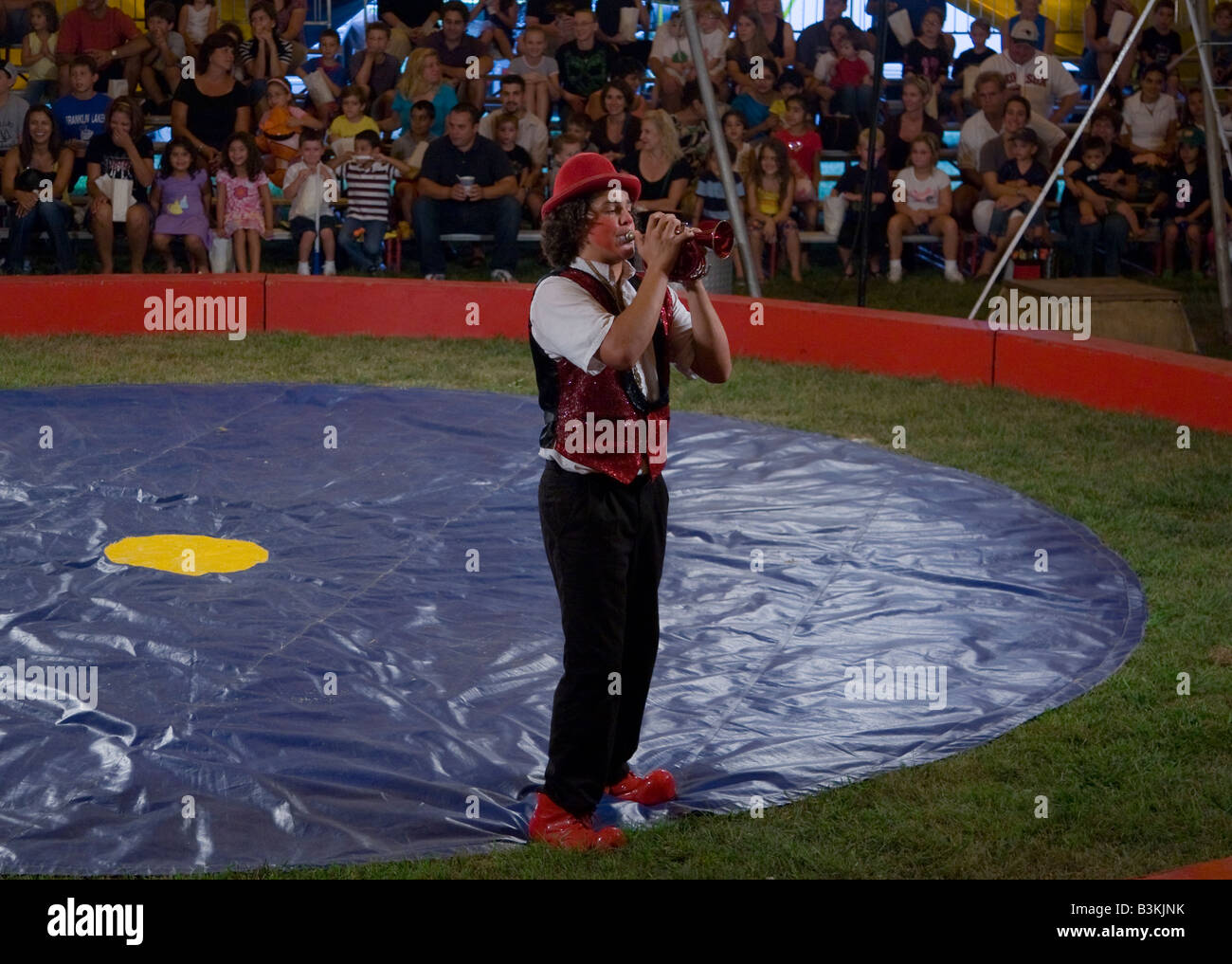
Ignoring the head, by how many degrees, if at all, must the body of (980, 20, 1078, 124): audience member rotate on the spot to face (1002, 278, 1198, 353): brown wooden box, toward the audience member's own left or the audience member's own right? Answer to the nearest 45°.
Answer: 0° — they already face it

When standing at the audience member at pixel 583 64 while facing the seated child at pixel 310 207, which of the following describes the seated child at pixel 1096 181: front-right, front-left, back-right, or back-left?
back-left

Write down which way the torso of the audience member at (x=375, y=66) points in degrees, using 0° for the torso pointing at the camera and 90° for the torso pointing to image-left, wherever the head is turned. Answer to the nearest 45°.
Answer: approximately 0°

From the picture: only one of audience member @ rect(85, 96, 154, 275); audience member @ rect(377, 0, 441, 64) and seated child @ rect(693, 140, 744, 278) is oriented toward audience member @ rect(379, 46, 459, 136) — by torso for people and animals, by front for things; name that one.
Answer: audience member @ rect(377, 0, 441, 64)

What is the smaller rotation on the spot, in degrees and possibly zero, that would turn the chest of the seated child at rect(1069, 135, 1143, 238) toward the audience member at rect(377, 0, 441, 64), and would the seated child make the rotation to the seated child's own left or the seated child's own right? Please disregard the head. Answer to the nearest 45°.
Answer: approximately 135° to the seated child's own right
